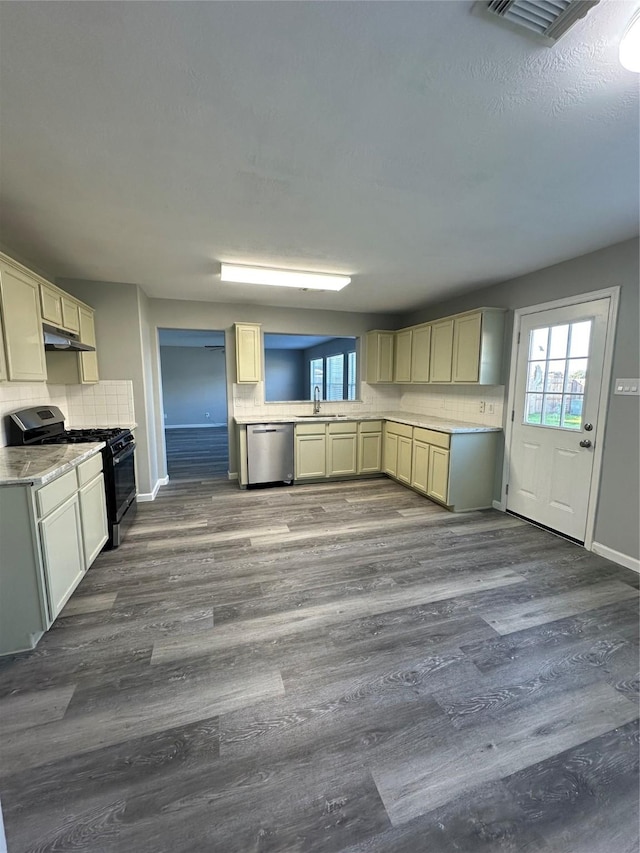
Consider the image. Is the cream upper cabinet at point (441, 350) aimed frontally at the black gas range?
yes

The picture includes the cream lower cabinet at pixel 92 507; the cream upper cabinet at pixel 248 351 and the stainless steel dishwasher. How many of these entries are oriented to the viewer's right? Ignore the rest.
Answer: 1

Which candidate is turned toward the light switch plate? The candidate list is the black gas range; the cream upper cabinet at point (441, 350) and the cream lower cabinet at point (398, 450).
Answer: the black gas range

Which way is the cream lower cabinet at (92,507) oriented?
to the viewer's right

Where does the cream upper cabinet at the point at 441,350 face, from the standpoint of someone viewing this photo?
facing the viewer and to the left of the viewer

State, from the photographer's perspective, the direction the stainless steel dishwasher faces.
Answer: facing the viewer

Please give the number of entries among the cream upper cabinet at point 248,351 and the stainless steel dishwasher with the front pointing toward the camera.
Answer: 2

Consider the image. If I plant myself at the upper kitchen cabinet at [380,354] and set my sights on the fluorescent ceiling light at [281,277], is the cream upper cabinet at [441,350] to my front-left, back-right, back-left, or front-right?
front-left

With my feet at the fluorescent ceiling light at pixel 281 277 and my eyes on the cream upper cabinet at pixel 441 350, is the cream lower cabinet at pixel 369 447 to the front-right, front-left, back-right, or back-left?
front-left

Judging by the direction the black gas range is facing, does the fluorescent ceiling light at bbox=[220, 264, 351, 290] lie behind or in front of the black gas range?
in front

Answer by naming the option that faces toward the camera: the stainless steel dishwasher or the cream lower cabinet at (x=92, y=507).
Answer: the stainless steel dishwasher

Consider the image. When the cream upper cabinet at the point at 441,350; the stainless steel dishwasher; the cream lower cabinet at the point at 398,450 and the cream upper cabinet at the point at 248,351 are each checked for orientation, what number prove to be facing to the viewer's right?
0

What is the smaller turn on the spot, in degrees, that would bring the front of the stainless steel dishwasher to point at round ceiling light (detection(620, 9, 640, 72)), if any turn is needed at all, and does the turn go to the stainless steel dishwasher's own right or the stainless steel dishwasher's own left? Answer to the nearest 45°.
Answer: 0° — it already faces it

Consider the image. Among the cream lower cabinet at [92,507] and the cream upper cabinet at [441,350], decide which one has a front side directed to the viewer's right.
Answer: the cream lower cabinet

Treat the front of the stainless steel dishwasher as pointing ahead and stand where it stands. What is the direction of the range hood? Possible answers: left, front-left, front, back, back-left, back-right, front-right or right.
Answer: front-right
